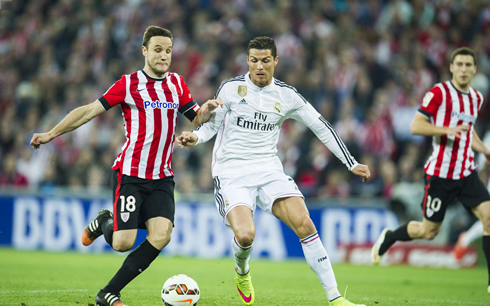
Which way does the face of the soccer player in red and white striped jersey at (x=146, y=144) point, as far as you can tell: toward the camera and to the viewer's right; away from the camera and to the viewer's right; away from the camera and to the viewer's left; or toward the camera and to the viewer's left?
toward the camera and to the viewer's right

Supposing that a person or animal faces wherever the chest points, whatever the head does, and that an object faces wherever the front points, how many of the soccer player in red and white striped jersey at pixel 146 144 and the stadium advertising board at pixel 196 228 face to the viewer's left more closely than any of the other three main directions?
0

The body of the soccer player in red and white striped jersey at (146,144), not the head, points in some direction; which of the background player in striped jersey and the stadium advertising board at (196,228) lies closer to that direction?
the background player in striped jersey

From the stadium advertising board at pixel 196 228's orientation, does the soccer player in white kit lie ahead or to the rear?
ahead

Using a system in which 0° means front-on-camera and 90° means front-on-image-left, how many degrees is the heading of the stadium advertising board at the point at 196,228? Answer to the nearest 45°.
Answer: approximately 0°

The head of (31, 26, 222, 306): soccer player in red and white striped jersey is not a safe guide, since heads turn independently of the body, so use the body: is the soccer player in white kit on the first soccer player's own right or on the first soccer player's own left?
on the first soccer player's own left

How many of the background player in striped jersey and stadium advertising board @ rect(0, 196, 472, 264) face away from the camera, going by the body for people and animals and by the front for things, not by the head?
0
